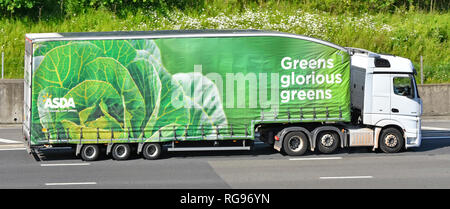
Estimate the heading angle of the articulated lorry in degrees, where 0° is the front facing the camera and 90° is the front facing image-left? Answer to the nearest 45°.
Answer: approximately 270°
